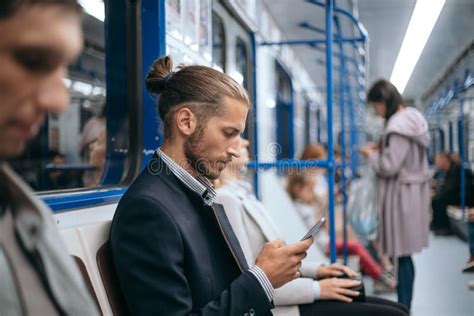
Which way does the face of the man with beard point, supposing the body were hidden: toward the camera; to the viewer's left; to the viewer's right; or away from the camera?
to the viewer's right

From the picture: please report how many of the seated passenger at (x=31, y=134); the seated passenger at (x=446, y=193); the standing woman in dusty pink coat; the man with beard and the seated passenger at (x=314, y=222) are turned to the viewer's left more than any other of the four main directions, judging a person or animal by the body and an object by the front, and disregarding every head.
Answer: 2

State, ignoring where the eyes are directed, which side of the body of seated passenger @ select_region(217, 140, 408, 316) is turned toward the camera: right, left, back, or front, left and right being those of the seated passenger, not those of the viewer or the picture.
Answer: right

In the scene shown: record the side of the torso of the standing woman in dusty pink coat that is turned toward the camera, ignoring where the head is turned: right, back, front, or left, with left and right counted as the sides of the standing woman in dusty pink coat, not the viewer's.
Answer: left

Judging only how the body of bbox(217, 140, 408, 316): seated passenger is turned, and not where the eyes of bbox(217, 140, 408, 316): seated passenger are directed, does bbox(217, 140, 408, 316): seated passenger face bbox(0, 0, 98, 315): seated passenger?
no

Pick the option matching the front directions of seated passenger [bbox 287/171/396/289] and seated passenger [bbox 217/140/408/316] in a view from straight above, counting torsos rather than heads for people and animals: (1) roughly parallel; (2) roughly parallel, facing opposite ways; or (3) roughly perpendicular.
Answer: roughly parallel

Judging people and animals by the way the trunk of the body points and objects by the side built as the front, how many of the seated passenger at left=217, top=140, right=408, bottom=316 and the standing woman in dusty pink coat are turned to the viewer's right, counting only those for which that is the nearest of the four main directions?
1

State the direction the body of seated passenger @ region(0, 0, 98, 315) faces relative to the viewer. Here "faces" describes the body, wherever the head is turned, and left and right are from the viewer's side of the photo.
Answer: facing the viewer and to the right of the viewer

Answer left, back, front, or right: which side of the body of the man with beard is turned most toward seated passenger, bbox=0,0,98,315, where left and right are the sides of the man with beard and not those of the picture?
right

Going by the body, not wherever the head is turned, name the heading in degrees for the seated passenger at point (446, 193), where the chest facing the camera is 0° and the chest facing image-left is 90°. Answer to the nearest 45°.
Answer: approximately 90°

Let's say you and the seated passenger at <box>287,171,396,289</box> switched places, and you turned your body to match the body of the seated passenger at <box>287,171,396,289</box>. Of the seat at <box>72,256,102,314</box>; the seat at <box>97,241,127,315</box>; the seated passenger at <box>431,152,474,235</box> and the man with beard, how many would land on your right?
3

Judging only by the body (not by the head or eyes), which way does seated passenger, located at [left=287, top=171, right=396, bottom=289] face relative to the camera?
to the viewer's right

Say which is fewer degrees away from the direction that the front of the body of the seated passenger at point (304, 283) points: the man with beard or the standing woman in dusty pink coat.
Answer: the standing woman in dusty pink coat

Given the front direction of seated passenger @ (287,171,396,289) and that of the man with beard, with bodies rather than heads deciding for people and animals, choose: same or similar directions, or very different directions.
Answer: same or similar directions

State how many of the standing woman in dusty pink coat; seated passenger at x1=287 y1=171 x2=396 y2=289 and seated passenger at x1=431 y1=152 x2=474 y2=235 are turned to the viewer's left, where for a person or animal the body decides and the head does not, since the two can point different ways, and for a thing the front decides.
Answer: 2

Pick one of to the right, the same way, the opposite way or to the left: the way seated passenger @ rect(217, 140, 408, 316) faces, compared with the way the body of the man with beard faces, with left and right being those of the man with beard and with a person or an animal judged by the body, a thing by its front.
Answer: the same way

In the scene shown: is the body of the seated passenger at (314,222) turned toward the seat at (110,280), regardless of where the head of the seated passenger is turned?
no
